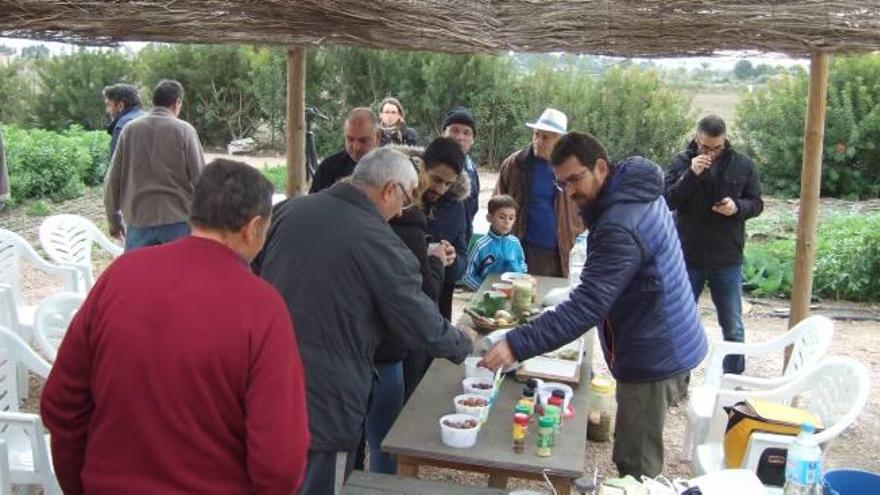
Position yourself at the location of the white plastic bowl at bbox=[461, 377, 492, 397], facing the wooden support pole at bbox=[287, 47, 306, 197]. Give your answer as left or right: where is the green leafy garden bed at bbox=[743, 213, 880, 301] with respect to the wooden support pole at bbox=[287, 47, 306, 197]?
right

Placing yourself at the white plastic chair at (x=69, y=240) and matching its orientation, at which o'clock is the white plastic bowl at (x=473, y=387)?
The white plastic bowl is roughly at 1 o'clock from the white plastic chair.

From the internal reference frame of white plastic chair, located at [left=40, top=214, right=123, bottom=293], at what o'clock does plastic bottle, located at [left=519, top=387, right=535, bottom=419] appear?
The plastic bottle is roughly at 1 o'clock from the white plastic chair.

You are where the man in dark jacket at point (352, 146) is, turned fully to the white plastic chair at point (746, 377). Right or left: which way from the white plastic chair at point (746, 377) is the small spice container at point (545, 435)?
right

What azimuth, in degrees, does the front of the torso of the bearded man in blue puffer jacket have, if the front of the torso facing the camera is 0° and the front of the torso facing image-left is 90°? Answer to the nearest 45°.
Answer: approximately 90°

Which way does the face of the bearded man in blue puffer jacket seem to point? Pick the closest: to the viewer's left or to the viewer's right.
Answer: to the viewer's left

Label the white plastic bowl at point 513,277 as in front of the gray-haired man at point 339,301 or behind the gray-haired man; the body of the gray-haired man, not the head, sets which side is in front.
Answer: in front

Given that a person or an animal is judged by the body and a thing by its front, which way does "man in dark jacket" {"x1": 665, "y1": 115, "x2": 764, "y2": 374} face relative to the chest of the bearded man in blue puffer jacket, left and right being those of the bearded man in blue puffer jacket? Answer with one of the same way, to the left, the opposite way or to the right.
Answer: to the left

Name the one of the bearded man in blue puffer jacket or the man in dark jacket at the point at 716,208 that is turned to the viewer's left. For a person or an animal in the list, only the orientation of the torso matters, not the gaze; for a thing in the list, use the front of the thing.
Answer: the bearded man in blue puffer jacket

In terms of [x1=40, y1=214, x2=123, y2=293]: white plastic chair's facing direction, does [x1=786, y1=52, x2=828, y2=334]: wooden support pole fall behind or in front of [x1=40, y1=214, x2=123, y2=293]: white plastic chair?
in front

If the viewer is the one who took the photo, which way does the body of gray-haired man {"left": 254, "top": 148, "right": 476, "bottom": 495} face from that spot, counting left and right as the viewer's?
facing away from the viewer and to the right of the viewer
